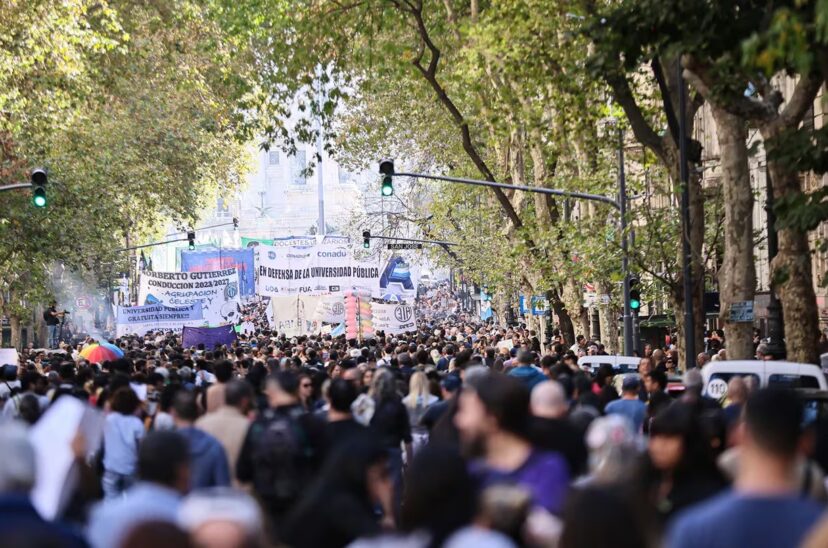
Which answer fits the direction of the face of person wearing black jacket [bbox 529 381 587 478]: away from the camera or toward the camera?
away from the camera

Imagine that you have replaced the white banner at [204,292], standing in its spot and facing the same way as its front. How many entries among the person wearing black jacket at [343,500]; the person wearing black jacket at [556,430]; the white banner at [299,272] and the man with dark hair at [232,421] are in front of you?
3

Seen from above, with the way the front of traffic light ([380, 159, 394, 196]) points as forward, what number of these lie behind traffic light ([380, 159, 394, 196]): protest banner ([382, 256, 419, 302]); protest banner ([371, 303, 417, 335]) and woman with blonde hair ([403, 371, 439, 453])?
2

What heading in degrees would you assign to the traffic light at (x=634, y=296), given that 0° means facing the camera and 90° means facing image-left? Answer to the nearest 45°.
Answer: approximately 0°

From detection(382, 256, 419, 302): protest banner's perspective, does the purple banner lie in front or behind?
in front

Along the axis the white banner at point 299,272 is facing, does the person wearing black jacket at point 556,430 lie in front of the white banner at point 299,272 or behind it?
in front

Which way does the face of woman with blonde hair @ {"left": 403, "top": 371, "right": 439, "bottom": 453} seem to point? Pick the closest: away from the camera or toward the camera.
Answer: away from the camera
